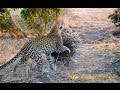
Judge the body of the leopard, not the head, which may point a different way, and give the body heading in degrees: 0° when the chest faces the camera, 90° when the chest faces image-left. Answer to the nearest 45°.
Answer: approximately 270°
